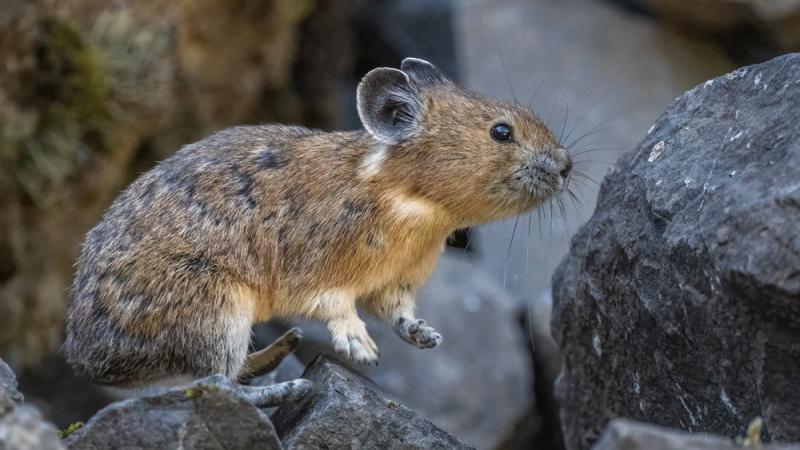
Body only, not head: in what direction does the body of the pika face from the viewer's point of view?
to the viewer's right

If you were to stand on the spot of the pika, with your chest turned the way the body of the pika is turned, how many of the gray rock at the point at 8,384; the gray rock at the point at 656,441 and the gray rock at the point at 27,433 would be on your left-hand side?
0

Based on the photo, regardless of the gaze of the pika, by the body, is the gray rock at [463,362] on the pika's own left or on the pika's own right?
on the pika's own left

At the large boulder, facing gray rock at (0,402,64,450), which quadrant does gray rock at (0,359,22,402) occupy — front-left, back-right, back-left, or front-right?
front-right

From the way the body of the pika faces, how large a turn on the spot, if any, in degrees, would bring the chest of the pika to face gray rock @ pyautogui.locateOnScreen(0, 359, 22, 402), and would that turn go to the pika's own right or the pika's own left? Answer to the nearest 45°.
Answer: approximately 135° to the pika's own right

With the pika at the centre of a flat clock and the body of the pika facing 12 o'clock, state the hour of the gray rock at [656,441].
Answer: The gray rock is roughly at 2 o'clock from the pika.

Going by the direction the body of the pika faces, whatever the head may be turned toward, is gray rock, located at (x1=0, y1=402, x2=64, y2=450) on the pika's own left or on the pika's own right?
on the pika's own right

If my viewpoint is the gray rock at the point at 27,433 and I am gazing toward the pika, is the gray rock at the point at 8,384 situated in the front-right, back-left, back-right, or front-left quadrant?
front-left
